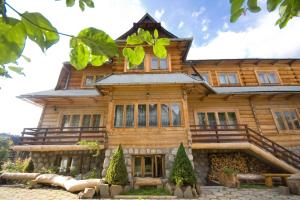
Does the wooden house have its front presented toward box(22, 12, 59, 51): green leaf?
yes

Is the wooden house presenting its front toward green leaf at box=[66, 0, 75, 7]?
yes

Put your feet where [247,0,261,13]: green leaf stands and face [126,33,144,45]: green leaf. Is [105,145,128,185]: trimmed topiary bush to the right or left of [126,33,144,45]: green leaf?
right

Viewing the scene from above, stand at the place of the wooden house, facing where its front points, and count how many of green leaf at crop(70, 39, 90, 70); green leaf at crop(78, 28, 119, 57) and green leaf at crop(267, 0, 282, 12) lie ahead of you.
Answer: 3

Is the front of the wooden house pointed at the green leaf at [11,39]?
yes

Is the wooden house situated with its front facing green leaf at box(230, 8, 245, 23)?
yes

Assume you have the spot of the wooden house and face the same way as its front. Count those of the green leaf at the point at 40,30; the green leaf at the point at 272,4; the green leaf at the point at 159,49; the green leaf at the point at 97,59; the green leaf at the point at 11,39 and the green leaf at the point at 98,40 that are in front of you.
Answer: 6

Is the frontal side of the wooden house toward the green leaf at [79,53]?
yes

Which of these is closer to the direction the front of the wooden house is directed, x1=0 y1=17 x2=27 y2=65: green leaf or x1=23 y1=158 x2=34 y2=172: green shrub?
the green leaf

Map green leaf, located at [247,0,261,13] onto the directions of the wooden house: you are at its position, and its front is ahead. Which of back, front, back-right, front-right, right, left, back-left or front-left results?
front

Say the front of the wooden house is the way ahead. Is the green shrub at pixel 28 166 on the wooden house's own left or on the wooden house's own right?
on the wooden house's own right

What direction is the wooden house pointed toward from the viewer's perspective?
toward the camera

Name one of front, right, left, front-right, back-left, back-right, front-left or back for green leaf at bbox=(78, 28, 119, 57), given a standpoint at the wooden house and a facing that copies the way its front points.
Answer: front
